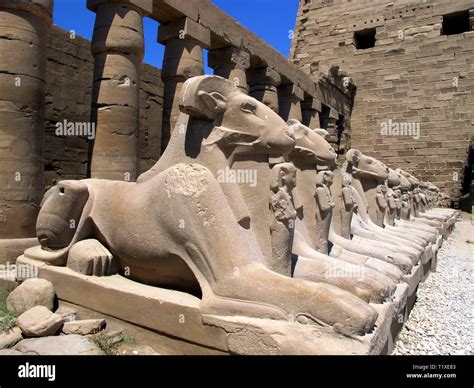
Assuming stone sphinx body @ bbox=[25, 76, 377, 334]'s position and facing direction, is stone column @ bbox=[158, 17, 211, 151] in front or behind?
behind

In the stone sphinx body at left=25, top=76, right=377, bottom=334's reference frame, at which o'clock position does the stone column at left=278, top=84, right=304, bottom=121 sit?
The stone column is roughly at 8 o'clock from the stone sphinx body.

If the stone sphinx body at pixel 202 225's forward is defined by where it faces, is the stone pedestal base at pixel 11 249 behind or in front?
behind

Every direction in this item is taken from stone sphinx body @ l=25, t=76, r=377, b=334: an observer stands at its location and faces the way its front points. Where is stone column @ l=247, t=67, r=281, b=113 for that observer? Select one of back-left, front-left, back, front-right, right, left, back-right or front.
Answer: back-left

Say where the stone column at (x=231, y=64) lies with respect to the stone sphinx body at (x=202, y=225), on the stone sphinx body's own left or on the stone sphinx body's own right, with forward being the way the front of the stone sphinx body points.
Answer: on the stone sphinx body's own left

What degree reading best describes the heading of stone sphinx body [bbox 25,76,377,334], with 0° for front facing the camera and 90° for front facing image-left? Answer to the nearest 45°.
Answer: approximately 315°

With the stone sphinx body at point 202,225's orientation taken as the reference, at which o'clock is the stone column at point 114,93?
The stone column is roughly at 7 o'clock from the stone sphinx body.

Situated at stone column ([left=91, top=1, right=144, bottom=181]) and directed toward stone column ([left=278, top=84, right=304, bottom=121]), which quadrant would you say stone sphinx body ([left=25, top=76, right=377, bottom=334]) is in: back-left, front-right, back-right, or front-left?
back-right
